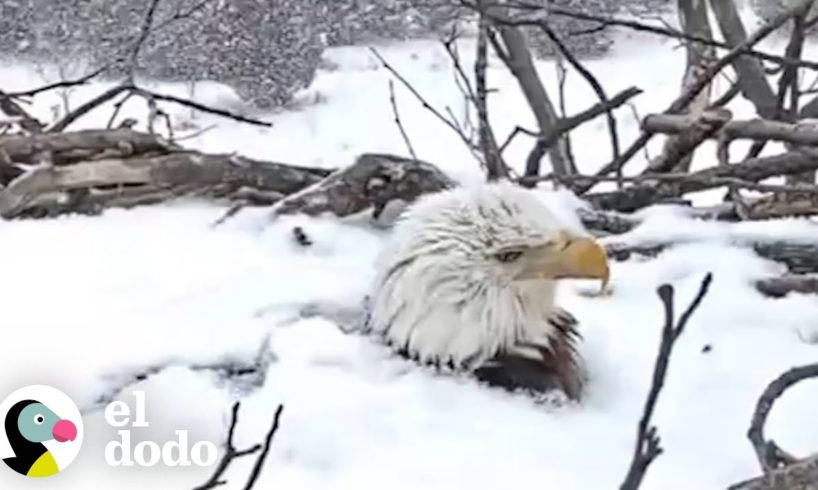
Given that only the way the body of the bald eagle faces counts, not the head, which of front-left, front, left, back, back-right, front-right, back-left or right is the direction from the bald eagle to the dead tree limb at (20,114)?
back-left

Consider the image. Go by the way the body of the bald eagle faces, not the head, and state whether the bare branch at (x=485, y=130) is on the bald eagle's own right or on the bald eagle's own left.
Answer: on the bald eagle's own left

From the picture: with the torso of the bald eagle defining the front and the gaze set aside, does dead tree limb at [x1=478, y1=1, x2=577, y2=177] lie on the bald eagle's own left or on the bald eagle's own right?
on the bald eagle's own left

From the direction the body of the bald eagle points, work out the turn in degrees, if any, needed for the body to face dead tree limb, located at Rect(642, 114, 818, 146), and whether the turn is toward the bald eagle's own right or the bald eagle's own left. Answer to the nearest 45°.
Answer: approximately 45° to the bald eagle's own left

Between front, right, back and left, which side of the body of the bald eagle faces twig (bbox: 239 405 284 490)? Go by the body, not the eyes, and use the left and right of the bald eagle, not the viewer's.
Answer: right

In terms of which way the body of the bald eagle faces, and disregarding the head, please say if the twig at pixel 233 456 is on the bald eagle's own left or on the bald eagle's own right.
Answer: on the bald eagle's own right

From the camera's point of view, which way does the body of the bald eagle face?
to the viewer's right
